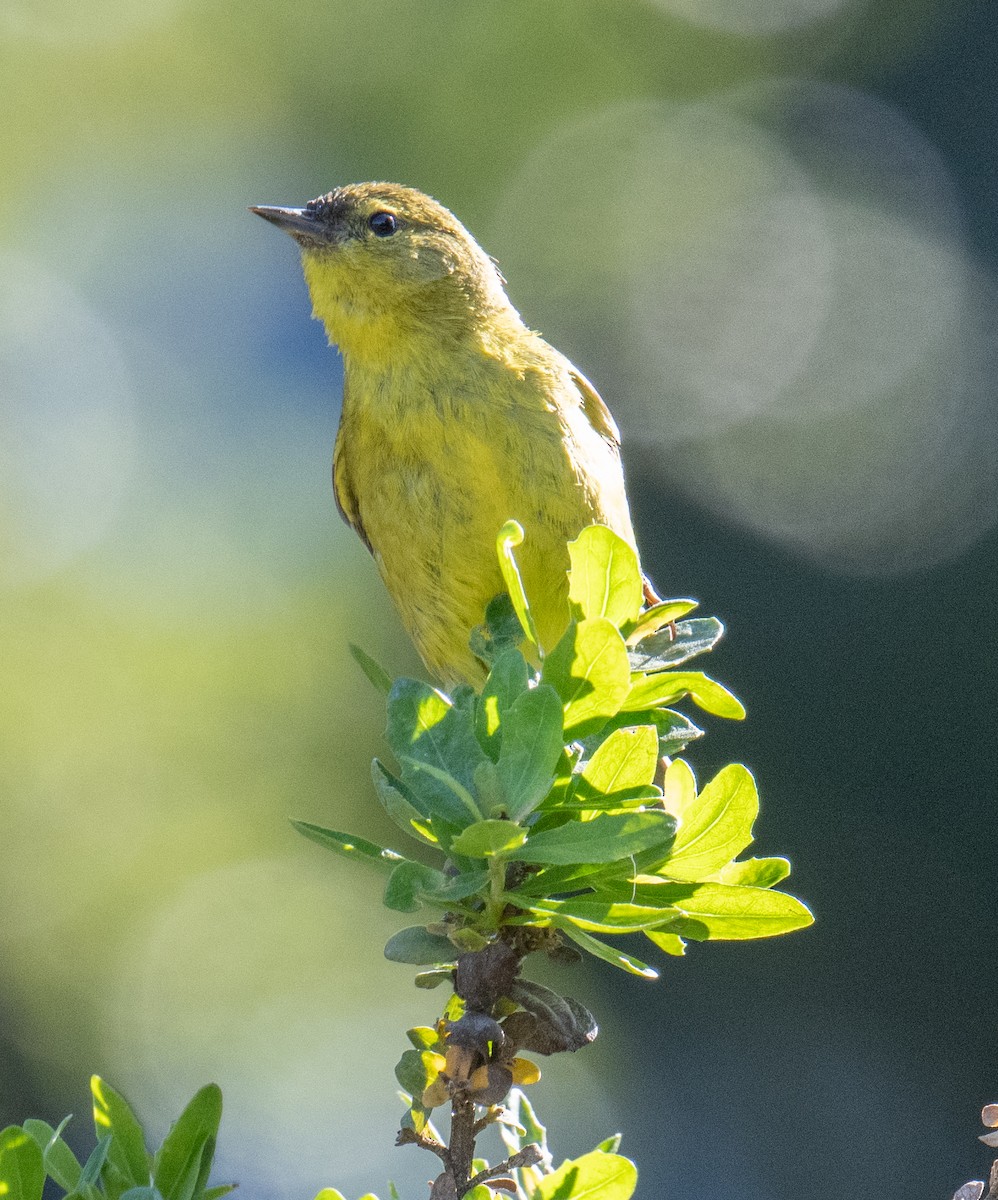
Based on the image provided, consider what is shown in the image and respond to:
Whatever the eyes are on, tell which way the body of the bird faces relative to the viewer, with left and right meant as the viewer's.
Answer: facing the viewer and to the left of the viewer
